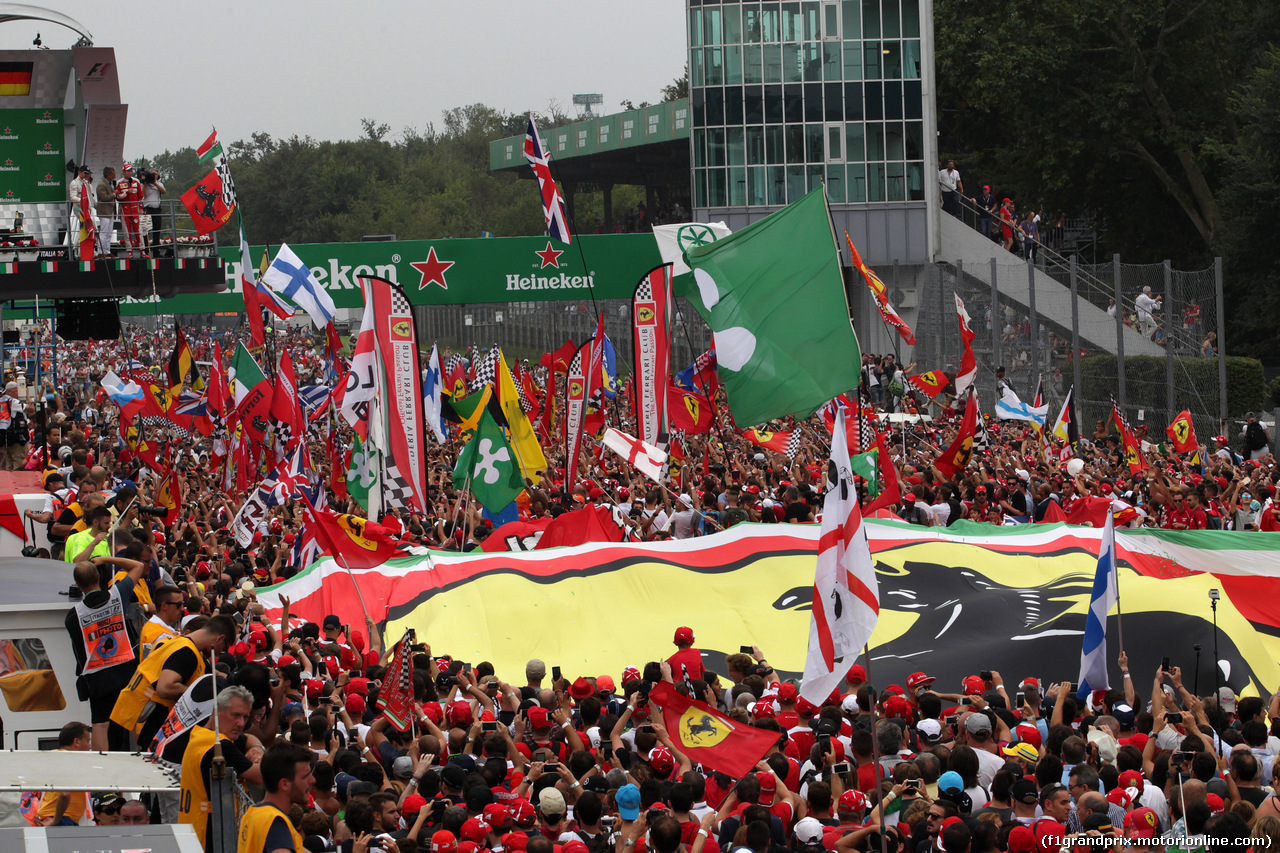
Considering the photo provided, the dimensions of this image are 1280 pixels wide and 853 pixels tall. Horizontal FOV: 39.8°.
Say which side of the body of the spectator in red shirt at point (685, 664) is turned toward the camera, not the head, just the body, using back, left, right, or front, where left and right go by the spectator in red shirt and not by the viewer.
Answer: back

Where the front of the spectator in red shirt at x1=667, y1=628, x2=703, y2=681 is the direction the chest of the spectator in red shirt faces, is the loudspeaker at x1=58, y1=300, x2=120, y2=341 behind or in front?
in front

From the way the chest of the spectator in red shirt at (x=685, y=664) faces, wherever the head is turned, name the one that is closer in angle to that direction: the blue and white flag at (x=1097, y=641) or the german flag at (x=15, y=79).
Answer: the german flag

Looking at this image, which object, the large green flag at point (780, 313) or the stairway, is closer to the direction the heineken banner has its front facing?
the large green flag

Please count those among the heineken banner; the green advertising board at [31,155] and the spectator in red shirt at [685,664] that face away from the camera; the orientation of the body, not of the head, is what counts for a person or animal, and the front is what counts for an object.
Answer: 1

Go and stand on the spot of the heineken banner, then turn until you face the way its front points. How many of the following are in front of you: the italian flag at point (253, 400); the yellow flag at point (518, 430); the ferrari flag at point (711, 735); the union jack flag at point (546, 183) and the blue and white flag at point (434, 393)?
5

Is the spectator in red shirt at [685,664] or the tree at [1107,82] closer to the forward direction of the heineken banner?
the spectator in red shirt

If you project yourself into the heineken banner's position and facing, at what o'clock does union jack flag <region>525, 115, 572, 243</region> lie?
The union jack flag is roughly at 12 o'clock from the heineken banner.

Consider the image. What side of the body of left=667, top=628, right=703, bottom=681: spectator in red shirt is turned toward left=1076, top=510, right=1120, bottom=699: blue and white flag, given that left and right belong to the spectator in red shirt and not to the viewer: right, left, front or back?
right

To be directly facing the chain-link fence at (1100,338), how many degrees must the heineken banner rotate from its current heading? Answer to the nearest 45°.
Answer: approximately 45° to its left

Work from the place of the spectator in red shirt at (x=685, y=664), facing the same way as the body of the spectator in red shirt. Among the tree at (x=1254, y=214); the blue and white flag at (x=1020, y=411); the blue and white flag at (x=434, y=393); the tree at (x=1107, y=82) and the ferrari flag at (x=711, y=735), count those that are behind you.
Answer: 1

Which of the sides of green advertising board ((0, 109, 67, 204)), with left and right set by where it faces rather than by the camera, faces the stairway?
left

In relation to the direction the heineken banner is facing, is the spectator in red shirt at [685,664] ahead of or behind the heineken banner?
ahead

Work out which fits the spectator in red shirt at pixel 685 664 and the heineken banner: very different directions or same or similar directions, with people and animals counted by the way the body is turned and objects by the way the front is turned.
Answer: very different directions

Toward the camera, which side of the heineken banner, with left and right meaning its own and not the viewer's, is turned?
front

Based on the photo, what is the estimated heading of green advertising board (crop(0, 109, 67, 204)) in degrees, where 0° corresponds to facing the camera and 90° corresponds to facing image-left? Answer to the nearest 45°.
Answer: approximately 0°

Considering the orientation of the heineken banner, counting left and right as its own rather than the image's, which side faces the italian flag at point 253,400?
front

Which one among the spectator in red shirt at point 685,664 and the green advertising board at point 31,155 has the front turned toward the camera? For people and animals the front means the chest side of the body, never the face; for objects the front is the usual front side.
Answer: the green advertising board

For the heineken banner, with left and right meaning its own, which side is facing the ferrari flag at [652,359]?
front
